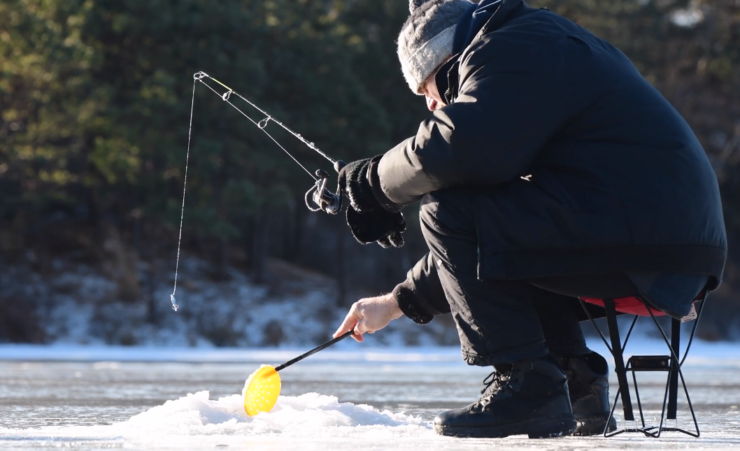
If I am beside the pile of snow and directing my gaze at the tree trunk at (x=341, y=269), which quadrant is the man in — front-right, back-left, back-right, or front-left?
back-right

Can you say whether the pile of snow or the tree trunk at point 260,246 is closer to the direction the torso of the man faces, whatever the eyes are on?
the pile of snow

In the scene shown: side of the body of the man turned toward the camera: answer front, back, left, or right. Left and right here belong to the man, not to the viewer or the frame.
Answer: left

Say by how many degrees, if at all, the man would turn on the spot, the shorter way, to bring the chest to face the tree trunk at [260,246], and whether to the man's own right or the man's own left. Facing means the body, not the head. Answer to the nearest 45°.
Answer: approximately 90° to the man's own right

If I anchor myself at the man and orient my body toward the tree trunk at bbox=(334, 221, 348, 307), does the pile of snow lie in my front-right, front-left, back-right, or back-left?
front-left

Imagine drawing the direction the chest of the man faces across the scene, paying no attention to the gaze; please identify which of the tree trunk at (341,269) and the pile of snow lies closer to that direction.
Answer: the pile of snow

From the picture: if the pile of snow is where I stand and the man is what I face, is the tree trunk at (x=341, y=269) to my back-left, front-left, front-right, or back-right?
back-left

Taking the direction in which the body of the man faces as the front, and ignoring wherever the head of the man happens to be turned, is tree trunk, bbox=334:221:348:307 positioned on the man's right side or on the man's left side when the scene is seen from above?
on the man's right side

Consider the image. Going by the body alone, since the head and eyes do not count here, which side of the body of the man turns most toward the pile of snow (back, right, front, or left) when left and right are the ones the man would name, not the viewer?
front
